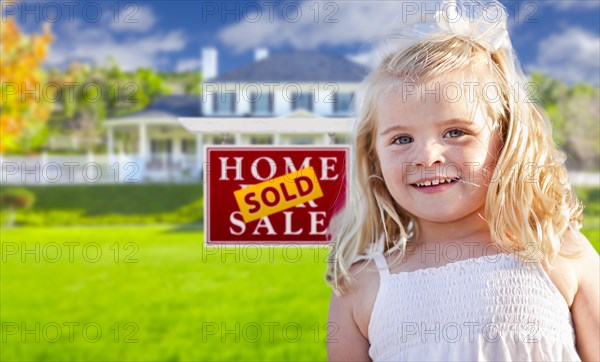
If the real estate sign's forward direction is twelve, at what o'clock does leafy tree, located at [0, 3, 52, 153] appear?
The leafy tree is roughly at 5 o'clock from the real estate sign.

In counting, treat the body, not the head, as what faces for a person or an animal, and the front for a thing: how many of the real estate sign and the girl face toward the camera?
2

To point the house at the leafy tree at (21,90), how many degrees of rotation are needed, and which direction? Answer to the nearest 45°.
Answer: approximately 135° to its right

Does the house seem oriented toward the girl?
yes

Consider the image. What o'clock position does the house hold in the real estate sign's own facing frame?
The house is roughly at 6 o'clock from the real estate sign.

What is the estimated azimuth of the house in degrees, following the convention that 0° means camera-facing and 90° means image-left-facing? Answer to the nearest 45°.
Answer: approximately 0°

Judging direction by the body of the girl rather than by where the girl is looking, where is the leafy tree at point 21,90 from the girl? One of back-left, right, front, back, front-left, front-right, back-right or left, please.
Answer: back-right

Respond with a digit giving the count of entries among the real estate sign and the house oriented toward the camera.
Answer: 2

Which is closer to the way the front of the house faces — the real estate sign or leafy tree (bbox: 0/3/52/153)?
the real estate sign
